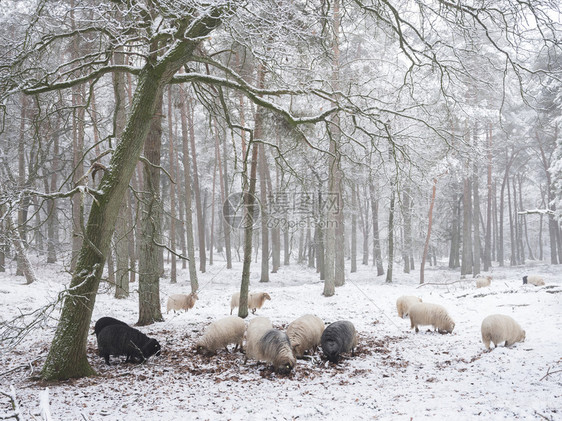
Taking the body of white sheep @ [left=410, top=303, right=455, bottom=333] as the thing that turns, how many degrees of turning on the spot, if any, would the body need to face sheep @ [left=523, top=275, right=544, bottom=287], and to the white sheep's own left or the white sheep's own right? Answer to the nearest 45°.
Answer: approximately 45° to the white sheep's own left

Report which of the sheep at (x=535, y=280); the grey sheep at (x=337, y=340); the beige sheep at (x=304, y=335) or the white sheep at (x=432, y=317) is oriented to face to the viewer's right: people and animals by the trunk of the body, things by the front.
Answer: the white sheep

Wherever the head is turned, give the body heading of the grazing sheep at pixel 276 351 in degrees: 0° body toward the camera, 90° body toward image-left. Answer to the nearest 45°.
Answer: approximately 315°

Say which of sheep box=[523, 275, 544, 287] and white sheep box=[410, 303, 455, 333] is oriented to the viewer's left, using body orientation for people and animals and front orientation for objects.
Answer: the sheep

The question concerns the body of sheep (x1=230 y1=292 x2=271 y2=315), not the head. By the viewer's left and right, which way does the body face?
facing to the right of the viewer

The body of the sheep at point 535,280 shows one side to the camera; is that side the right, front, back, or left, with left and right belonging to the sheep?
left

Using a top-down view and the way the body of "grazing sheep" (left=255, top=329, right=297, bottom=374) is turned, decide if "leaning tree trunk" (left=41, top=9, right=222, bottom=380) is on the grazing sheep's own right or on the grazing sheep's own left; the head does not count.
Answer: on the grazing sheep's own right

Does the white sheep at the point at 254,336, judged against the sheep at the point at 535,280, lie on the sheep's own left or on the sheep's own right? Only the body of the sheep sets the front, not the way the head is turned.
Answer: on the sheep's own left
